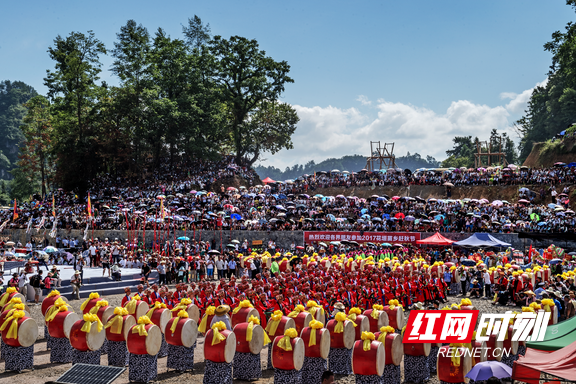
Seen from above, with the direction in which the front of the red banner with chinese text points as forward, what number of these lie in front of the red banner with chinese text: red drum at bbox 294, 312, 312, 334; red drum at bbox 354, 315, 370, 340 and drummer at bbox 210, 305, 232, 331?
3

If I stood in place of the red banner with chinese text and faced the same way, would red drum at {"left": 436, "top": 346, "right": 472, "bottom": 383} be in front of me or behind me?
in front

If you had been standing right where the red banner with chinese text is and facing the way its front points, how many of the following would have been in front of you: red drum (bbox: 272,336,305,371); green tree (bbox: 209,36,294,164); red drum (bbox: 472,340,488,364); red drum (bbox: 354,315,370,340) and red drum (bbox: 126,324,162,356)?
4

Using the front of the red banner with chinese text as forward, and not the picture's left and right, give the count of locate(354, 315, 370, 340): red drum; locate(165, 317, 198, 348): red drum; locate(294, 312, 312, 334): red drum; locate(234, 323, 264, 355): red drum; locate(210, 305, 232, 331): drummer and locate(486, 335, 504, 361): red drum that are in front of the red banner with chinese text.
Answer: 6

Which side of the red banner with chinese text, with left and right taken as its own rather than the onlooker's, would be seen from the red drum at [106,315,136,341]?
front

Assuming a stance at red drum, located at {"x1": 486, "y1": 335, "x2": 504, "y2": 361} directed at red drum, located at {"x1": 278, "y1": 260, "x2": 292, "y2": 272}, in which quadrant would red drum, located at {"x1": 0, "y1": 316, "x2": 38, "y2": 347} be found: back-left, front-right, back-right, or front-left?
front-left

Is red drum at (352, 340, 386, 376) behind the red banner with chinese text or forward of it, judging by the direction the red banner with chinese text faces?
forward

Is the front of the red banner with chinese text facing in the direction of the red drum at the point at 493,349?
yes

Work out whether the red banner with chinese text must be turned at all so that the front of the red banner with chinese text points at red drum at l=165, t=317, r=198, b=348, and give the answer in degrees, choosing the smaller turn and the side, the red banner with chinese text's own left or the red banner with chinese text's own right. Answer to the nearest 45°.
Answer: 0° — it already faces it

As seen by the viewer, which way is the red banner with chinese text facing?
toward the camera

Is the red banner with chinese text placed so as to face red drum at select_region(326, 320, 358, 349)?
yes

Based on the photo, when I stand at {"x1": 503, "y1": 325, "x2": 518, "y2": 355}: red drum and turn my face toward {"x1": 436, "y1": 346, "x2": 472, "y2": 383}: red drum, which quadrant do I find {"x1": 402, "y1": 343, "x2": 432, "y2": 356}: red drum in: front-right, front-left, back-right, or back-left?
front-right

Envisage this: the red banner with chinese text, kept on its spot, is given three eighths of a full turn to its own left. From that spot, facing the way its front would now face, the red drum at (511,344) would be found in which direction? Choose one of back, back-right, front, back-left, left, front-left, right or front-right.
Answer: back-right

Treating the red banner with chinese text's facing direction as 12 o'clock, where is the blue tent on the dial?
The blue tent is roughly at 10 o'clock from the red banner with chinese text.

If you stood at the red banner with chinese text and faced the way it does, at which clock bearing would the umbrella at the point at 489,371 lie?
The umbrella is roughly at 12 o'clock from the red banner with chinese text.

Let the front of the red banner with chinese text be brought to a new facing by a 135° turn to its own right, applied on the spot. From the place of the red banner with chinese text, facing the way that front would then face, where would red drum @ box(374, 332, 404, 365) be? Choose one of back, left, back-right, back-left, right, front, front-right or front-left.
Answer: back-left

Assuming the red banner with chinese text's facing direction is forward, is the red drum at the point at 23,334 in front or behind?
in front

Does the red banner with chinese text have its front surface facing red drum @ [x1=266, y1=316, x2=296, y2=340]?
yes

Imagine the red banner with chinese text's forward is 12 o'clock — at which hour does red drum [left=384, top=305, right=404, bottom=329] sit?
The red drum is roughly at 12 o'clock from the red banner with chinese text.

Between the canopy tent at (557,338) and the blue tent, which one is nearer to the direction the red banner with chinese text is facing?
the canopy tent

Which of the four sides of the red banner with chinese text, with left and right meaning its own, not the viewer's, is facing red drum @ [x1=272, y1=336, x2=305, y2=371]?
front
